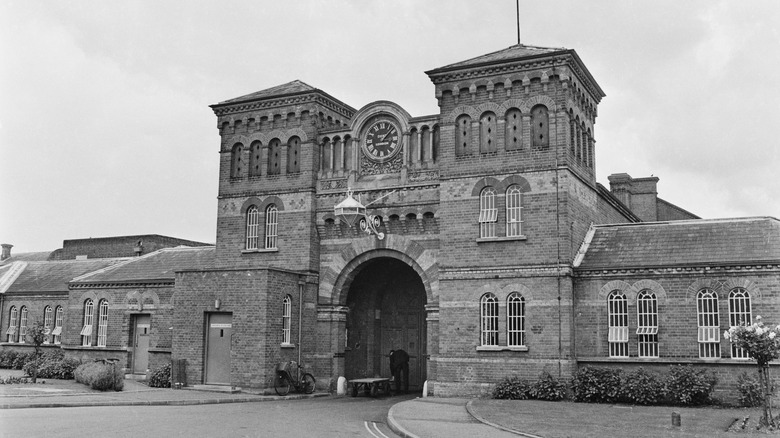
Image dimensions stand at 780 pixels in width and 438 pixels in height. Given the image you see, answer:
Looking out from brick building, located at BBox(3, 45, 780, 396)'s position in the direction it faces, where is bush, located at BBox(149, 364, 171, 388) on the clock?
The bush is roughly at 2 o'clock from the brick building.

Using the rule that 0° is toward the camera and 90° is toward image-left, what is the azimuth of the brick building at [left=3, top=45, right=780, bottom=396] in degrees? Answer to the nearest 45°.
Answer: approximately 45°

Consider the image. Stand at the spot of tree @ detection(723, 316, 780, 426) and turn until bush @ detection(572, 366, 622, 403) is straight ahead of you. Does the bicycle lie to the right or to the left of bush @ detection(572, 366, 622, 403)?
left

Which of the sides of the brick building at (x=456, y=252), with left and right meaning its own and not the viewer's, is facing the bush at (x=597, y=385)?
left

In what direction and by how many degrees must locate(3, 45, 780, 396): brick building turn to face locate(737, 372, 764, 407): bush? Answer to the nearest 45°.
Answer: approximately 90° to its left

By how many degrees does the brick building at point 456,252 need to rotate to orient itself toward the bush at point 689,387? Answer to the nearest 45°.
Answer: approximately 90° to its left

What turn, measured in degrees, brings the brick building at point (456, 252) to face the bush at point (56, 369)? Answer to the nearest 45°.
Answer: approximately 45° to its right
